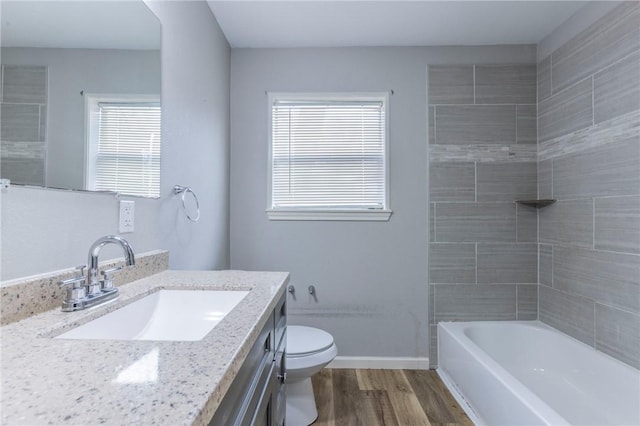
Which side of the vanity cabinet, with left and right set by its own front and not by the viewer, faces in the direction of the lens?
right

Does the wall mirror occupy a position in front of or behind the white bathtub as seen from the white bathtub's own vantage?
in front

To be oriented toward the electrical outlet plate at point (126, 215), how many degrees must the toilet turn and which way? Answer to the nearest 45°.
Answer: approximately 135° to its right

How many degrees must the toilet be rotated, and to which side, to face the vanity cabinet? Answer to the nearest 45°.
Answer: approximately 90° to its right

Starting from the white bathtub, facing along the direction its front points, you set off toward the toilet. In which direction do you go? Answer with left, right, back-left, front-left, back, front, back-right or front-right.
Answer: front

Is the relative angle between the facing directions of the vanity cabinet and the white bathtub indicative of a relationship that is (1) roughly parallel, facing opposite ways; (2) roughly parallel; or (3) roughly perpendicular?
roughly parallel, facing opposite ways

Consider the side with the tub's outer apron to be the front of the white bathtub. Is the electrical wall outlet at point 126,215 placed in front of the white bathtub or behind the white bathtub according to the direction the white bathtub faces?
in front

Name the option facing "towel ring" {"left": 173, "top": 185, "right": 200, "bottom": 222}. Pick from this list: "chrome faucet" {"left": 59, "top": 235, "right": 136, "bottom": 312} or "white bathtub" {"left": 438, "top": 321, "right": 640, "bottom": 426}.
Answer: the white bathtub

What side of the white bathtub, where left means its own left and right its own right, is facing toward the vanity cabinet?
front

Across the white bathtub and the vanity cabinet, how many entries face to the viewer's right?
1
